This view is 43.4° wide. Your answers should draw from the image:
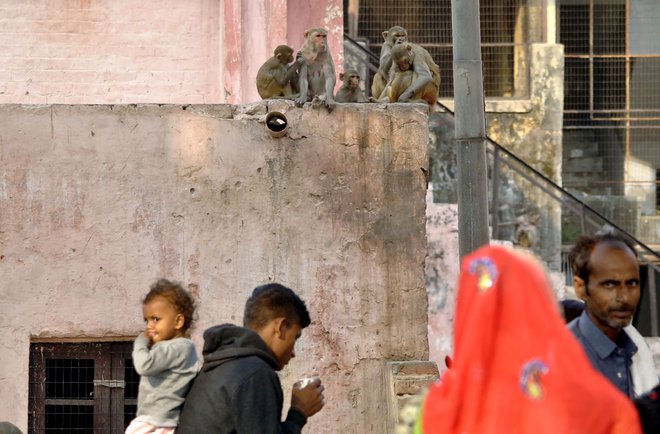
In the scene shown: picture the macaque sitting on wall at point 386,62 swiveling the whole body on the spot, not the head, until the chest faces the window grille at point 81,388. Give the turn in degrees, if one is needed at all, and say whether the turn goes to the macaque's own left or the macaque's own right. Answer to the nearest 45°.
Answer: approximately 90° to the macaque's own right

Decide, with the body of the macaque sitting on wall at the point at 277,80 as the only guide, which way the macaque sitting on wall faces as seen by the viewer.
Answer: to the viewer's right

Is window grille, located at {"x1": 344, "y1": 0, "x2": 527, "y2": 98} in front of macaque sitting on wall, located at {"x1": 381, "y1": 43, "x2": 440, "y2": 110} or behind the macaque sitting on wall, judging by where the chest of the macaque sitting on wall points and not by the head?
behind

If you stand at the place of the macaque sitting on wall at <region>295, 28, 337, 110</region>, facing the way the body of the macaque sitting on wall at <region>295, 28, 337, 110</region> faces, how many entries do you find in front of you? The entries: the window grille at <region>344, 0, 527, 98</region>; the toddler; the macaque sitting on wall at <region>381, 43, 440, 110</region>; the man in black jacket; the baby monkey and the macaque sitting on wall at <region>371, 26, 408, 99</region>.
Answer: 2

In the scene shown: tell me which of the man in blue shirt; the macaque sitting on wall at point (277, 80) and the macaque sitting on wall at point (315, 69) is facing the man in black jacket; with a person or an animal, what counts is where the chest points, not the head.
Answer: the macaque sitting on wall at point (315, 69)

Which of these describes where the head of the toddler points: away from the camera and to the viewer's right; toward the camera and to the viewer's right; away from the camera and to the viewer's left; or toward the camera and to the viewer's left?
toward the camera and to the viewer's left

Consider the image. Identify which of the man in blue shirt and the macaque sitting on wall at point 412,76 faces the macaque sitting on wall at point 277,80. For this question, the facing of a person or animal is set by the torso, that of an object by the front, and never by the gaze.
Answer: the macaque sitting on wall at point 412,76

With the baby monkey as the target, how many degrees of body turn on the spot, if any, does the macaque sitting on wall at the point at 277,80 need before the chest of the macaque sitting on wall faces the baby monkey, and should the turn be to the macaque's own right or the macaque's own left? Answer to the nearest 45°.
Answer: approximately 45° to the macaque's own left

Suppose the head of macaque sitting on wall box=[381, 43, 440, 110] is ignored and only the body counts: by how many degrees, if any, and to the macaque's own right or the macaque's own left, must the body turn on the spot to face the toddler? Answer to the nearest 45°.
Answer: approximately 45° to the macaque's own left

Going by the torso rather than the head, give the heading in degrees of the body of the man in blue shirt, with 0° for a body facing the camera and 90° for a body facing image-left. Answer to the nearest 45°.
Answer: approximately 315°

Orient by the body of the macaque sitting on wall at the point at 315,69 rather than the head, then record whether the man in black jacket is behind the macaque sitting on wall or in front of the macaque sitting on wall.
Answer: in front

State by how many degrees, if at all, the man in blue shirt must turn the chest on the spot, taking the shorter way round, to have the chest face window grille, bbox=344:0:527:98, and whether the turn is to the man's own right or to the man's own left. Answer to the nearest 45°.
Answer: approximately 135° to the man's own left

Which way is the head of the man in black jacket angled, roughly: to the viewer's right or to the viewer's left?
to the viewer's right
